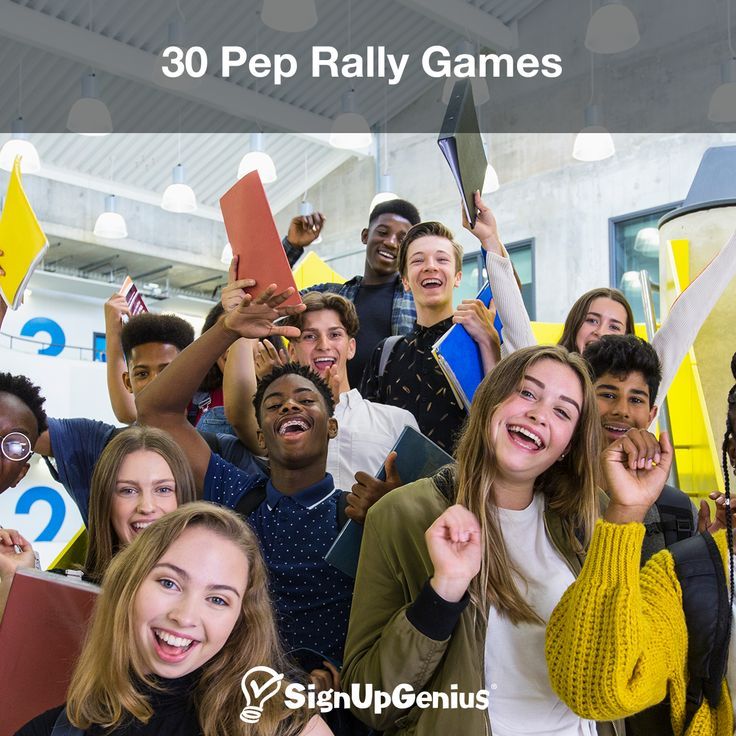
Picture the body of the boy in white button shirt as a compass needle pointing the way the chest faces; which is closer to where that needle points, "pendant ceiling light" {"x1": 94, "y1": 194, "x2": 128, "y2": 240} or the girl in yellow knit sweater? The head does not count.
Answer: the girl in yellow knit sweater

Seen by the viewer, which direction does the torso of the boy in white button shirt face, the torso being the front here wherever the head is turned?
toward the camera

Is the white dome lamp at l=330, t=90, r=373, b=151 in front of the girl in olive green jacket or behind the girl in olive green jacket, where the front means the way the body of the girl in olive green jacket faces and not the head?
behind

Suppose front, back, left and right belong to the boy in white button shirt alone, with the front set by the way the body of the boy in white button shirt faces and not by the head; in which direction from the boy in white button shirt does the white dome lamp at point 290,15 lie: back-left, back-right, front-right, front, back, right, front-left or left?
back

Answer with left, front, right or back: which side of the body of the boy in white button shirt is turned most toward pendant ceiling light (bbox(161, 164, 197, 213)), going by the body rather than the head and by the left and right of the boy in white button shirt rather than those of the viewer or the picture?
back

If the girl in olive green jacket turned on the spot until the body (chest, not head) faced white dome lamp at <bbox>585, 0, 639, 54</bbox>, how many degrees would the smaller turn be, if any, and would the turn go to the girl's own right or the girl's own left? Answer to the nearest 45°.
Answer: approximately 135° to the girl's own left

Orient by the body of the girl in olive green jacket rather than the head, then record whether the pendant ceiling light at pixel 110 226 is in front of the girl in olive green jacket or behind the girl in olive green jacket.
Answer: behind

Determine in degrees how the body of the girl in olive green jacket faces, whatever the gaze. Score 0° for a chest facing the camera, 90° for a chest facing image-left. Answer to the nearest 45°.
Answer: approximately 315°

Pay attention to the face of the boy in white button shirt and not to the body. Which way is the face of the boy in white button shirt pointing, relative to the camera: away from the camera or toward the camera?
toward the camera

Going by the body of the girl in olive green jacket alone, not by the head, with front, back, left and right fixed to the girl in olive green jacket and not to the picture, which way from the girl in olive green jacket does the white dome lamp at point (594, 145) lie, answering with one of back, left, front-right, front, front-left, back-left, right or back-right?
back-left

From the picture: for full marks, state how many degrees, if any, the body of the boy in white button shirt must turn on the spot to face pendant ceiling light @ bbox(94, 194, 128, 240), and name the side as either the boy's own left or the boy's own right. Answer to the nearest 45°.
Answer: approximately 180°

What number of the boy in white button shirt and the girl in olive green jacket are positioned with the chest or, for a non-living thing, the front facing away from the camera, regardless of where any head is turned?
0
